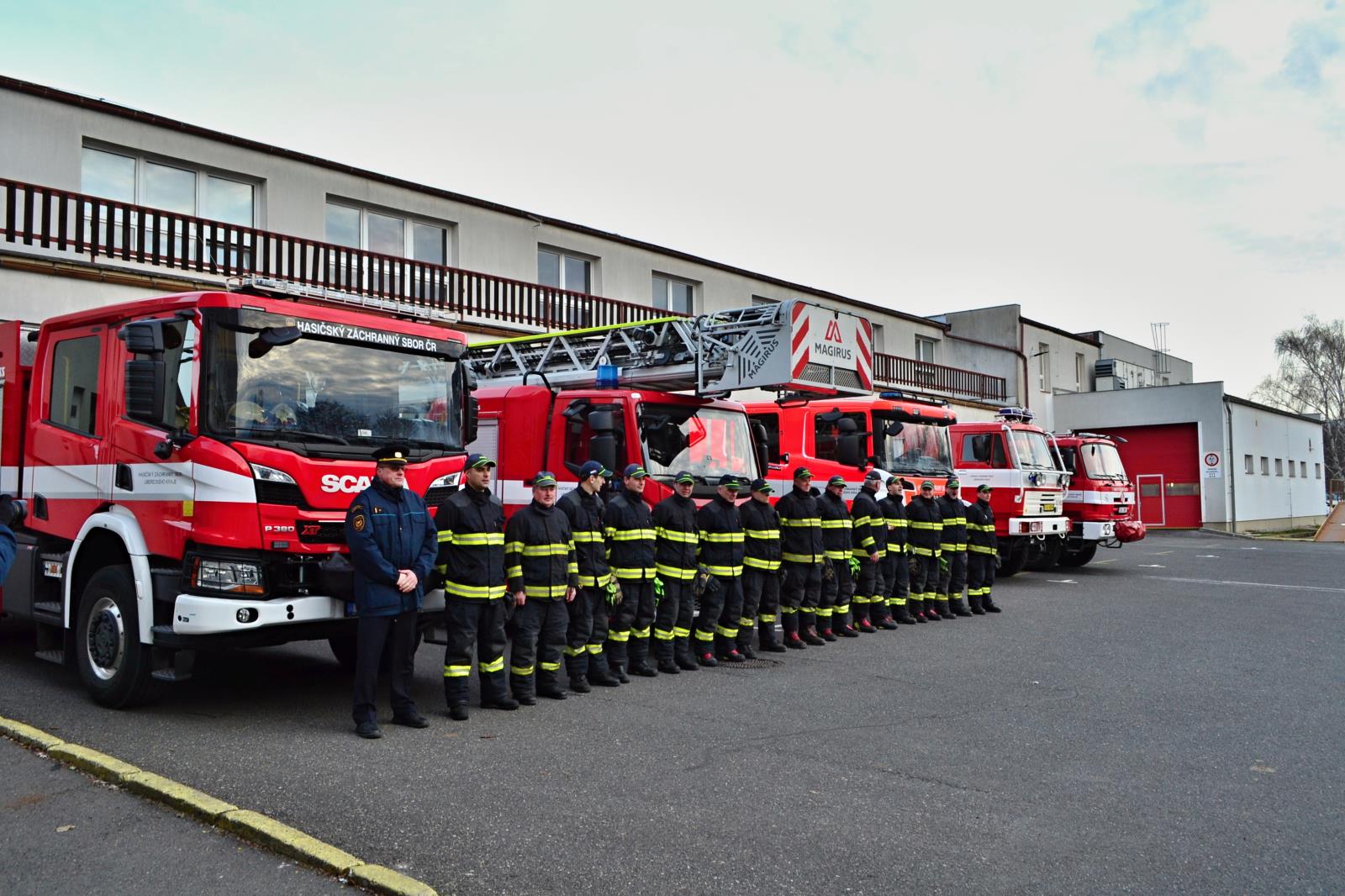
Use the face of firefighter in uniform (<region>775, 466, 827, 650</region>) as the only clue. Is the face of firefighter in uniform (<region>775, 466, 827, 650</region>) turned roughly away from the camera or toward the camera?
toward the camera

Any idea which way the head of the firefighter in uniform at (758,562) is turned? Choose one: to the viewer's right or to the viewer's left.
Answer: to the viewer's right

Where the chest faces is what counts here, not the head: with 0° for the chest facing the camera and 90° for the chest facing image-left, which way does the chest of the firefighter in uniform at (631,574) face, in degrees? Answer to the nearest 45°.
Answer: approximately 315°

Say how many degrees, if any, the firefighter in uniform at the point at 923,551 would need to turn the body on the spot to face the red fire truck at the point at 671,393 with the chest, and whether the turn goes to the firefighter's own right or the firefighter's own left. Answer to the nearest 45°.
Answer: approximately 90° to the firefighter's own right

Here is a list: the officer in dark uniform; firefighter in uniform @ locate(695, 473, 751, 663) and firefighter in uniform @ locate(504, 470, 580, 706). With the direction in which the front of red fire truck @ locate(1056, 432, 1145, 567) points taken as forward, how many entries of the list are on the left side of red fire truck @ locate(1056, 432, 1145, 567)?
0

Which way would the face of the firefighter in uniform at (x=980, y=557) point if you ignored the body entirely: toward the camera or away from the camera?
toward the camera

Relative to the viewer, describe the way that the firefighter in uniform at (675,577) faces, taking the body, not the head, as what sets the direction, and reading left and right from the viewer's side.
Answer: facing the viewer and to the right of the viewer

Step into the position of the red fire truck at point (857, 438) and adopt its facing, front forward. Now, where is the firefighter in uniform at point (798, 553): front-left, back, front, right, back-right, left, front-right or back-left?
front-right

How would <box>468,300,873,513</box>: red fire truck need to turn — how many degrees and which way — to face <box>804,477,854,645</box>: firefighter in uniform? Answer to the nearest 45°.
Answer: approximately 45° to its left

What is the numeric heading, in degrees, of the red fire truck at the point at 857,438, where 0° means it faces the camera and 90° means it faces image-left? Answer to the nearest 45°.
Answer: approximately 315°

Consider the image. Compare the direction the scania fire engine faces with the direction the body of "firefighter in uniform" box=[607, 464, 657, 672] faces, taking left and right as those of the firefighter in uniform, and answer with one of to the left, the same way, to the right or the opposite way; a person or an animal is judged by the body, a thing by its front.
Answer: the same way

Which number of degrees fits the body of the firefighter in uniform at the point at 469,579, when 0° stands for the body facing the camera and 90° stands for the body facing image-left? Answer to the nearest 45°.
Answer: approximately 315°

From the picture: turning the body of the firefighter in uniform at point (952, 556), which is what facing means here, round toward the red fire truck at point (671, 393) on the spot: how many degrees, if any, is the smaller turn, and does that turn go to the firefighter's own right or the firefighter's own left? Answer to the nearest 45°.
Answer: approximately 90° to the firefighter's own right

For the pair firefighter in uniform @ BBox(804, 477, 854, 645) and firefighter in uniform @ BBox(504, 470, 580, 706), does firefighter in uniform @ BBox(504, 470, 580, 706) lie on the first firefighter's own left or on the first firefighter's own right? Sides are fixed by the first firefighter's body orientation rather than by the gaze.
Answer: on the first firefighter's own right

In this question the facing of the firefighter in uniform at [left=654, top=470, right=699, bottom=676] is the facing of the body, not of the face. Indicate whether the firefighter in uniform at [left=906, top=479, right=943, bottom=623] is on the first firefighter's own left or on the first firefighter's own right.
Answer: on the first firefighter's own left

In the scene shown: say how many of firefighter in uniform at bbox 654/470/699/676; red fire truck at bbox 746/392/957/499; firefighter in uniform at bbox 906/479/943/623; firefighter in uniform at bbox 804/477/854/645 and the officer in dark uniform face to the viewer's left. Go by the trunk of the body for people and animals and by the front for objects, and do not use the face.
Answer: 0

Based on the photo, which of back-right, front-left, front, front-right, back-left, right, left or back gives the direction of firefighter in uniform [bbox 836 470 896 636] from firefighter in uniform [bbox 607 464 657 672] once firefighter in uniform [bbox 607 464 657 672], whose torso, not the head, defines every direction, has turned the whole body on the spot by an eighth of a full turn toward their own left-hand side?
front-left

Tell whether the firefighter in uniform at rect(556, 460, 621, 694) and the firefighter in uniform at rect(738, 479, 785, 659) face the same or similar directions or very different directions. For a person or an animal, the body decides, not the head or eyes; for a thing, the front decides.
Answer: same or similar directions

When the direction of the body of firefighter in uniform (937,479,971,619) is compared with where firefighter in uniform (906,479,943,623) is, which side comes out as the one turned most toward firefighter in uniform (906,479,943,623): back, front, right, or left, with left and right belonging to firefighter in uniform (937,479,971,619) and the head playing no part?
right
